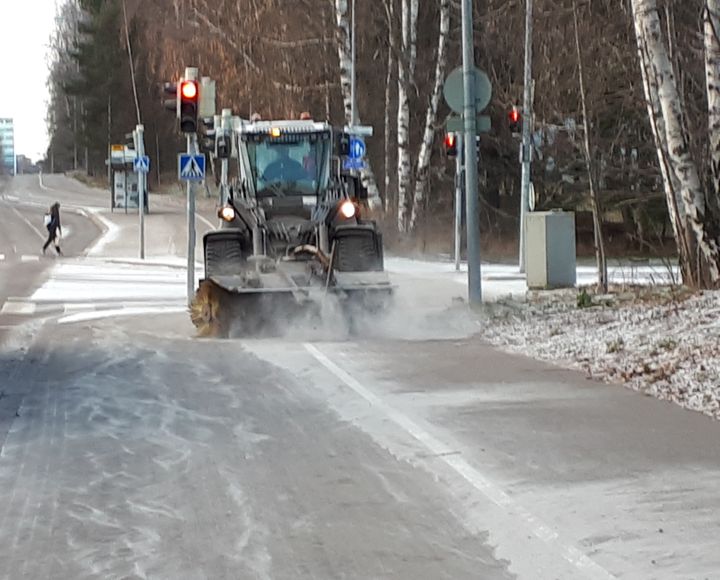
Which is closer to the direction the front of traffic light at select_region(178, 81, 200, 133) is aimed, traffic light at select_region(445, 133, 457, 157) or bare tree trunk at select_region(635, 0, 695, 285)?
the bare tree trunk

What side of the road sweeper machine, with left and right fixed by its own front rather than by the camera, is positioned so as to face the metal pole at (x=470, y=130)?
left

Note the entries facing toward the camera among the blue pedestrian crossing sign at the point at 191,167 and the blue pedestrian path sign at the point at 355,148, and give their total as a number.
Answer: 2

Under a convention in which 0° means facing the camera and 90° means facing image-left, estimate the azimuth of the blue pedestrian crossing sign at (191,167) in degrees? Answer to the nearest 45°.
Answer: approximately 0°

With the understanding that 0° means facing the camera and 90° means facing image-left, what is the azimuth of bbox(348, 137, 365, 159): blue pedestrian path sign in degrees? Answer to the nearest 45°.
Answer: approximately 0°

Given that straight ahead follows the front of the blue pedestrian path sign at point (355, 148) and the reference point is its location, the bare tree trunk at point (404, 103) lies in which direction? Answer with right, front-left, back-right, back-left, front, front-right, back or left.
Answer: back

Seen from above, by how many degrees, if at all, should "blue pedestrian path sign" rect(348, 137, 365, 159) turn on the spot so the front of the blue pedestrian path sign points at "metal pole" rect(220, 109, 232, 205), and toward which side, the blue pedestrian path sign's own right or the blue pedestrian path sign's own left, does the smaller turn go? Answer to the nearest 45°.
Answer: approximately 90° to the blue pedestrian path sign's own right
